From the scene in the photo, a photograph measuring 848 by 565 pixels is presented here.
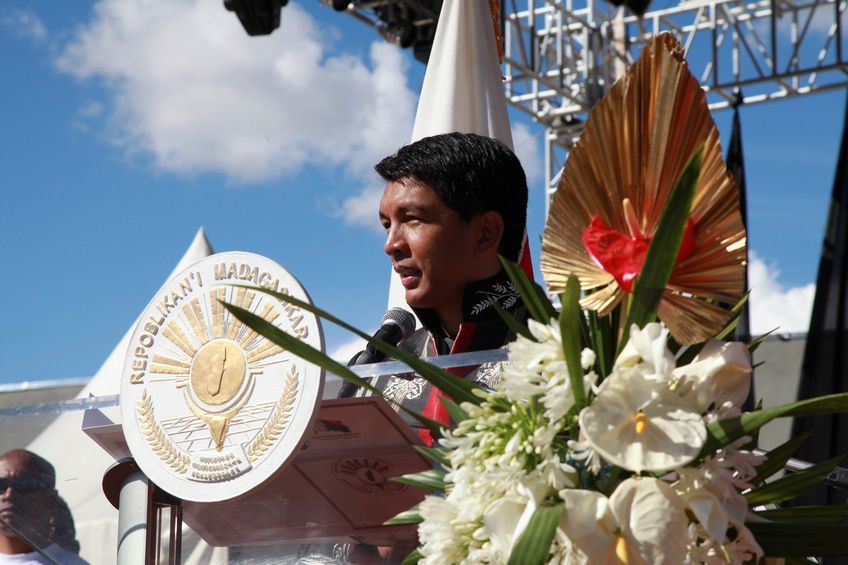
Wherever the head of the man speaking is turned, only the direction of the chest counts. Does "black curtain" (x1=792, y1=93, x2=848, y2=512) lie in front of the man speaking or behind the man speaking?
behind

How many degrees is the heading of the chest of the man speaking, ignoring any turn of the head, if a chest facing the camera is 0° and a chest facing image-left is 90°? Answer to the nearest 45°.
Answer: approximately 45°

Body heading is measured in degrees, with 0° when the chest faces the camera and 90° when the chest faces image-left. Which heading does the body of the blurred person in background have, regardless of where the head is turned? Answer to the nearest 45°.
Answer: approximately 45°

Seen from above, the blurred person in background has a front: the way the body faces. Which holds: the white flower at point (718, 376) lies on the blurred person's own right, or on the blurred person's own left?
on the blurred person's own left
